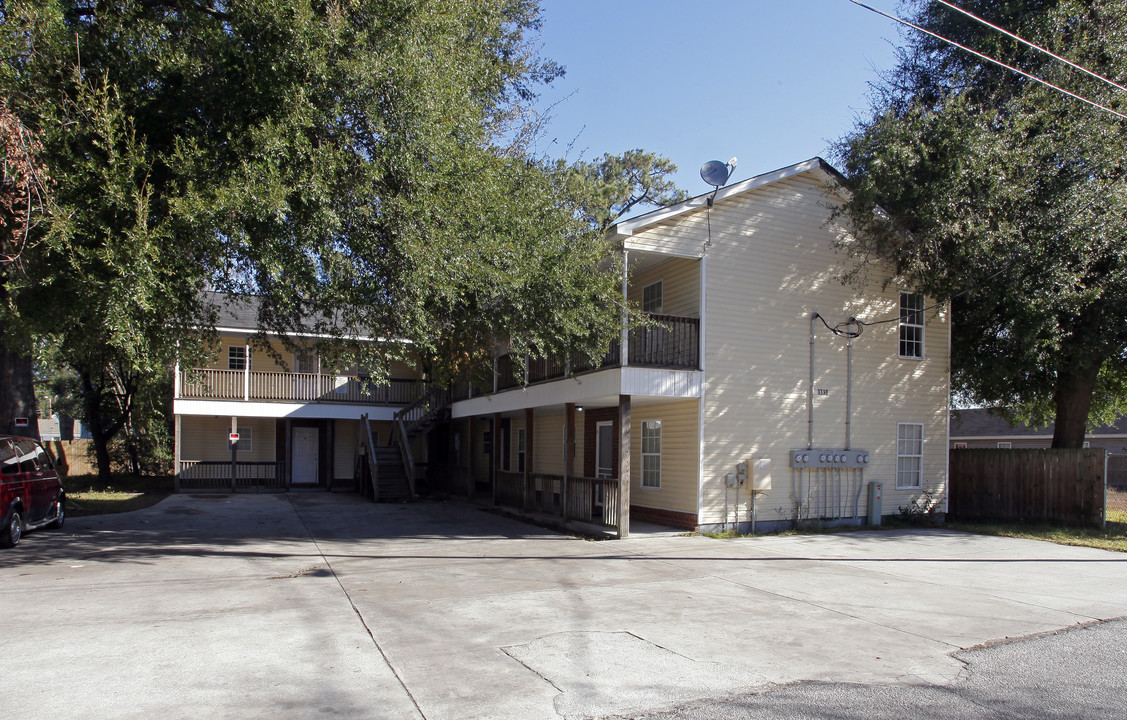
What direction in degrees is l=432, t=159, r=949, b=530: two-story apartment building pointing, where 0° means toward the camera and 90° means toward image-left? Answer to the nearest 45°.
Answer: approximately 45°

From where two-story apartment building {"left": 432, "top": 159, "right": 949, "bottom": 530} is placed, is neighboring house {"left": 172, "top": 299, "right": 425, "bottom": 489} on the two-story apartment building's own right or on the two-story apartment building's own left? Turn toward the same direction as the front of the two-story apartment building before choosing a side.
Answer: on the two-story apartment building's own right

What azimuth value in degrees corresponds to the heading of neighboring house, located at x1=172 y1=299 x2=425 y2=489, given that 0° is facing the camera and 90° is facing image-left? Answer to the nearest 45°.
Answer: approximately 0°

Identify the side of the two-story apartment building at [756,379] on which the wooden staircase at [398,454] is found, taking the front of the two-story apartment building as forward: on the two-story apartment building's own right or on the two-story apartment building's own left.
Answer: on the two-story apartment building's own right
